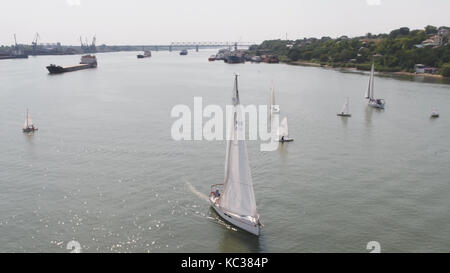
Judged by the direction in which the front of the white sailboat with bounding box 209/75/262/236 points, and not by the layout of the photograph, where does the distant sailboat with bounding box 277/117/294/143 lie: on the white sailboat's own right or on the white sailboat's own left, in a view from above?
on the white sailboat's own left

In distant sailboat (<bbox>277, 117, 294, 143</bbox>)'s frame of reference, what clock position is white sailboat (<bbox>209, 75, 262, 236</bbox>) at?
The white sailboat is roughly at 3 o'clock from the distant sailboat.

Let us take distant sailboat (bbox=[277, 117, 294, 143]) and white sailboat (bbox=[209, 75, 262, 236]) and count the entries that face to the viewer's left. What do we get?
0

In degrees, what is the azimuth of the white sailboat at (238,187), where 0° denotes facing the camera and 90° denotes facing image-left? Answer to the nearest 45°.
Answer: approximately 315°

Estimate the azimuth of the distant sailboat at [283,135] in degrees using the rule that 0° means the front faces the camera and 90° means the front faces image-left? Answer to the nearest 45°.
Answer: approximately 270°
